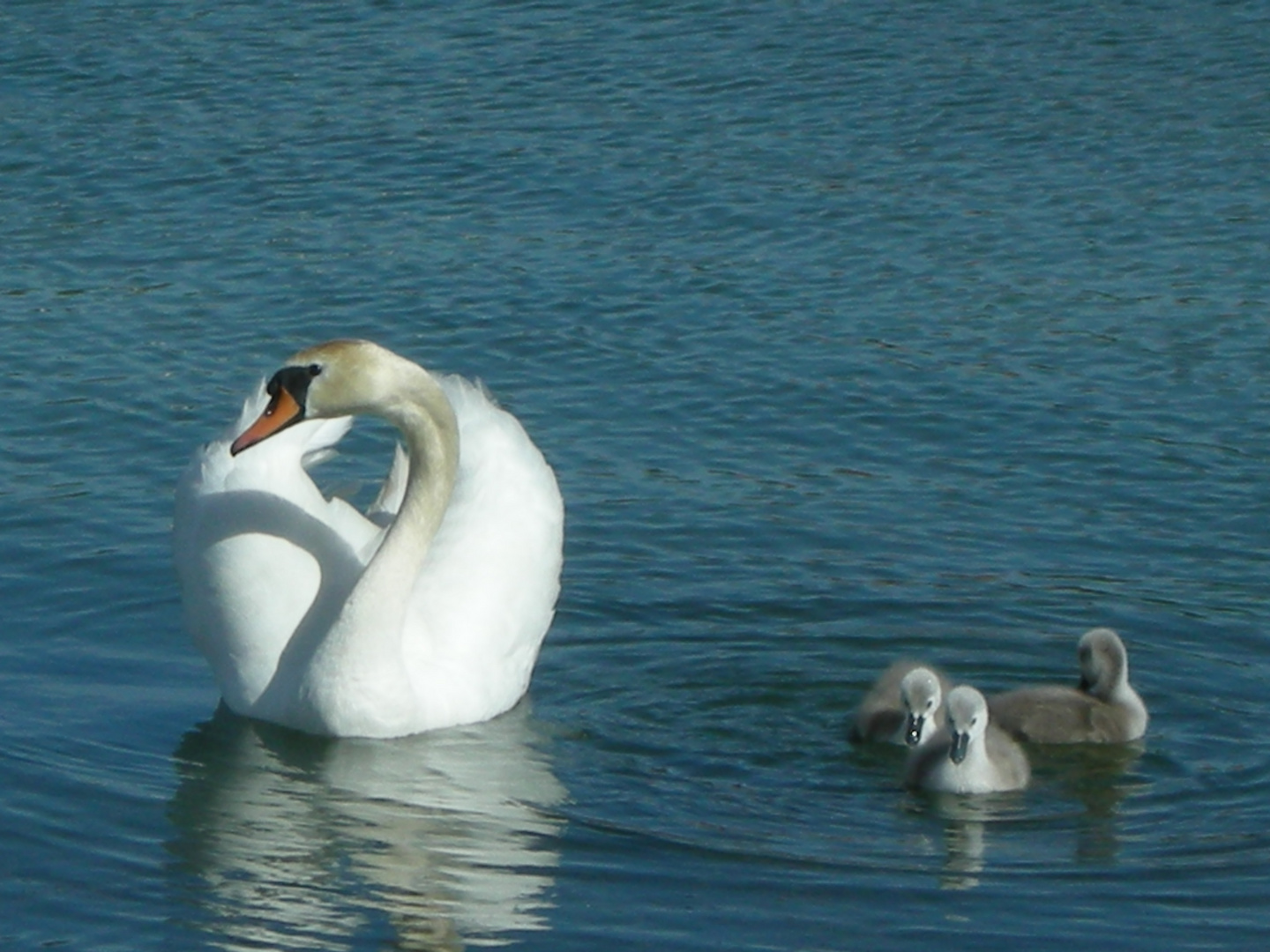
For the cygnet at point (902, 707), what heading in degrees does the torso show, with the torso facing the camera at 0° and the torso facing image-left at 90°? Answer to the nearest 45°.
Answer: approximately 315°

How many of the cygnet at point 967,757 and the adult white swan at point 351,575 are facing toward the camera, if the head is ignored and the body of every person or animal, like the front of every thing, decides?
2

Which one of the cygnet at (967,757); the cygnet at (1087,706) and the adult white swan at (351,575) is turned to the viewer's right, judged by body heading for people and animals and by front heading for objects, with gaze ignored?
the cygnet at (1087,706)

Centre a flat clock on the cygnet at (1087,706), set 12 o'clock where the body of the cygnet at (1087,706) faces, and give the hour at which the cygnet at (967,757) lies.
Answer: the cygnet at (967,757) is roughly at 4 o'clock from the cygnet at (1087,706).

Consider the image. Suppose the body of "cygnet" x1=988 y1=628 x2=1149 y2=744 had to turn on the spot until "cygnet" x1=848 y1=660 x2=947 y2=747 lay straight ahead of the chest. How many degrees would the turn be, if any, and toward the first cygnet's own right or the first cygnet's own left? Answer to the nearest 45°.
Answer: approximately 180°

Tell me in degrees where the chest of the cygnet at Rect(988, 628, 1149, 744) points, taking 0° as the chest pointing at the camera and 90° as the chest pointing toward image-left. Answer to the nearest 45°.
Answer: approximately 270°

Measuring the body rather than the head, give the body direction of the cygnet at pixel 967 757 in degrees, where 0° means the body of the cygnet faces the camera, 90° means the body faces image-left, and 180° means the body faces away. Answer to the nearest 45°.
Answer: approximately 0°

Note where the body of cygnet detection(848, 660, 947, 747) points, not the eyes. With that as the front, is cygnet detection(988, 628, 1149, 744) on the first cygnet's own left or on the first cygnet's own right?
on the first cygnet's own left

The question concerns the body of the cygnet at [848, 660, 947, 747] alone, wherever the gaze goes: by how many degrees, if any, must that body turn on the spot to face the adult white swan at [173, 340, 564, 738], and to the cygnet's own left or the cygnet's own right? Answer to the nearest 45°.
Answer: approximately 135° to the cygnet's own right
